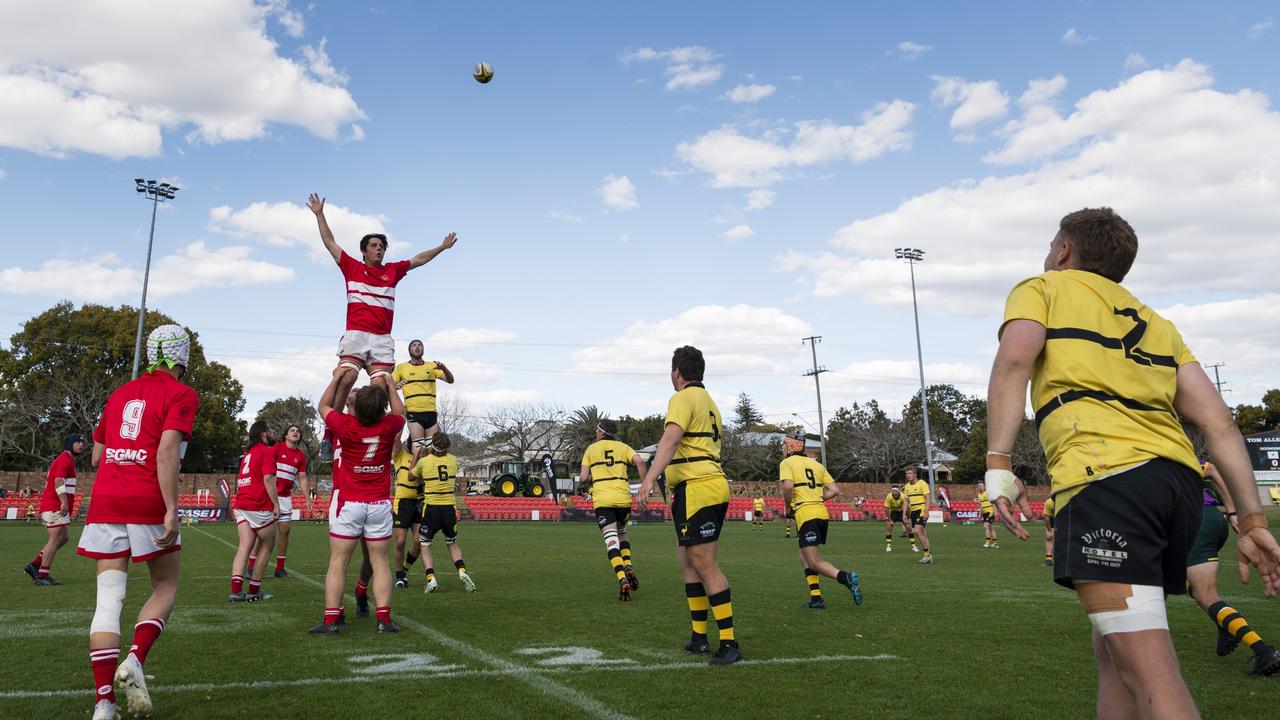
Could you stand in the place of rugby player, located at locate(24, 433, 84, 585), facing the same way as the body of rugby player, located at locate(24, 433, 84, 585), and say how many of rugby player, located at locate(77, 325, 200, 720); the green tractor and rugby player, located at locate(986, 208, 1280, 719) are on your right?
2

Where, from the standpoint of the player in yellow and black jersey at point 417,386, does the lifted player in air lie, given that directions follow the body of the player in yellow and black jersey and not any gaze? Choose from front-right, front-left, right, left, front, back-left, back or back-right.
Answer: front

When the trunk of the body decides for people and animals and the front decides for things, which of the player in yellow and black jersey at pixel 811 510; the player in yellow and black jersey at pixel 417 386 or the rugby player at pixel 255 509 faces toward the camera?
the player in yellow and black jersey at pixel 417 386

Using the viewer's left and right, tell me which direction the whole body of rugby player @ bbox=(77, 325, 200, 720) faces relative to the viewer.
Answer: facing away from the viewer and to the right of the viewer

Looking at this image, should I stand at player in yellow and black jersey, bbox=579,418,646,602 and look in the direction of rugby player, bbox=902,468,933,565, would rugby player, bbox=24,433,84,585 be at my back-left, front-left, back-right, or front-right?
back-left

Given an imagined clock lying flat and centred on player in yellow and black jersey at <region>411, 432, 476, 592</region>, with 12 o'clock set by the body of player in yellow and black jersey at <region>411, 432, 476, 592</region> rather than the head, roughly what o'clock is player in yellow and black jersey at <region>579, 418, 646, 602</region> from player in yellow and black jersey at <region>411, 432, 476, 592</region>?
player in yellow and black jersey at <region>579, 418, 646, 602</region> is roughly at 3 o'clock from player in yellow and black jersey at <region>411, 432, 476, 592</region>.

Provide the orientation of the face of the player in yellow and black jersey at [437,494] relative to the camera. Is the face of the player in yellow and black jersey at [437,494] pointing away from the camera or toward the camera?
away from the camera

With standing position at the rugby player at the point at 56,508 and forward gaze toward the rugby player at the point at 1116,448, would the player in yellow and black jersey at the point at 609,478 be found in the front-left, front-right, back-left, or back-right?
front-left

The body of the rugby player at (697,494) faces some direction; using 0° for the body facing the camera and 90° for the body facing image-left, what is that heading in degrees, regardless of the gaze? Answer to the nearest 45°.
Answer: approximately 135°

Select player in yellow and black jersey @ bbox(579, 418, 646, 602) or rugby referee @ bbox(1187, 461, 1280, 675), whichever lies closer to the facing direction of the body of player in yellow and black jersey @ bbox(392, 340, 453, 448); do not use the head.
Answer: the rugby referee

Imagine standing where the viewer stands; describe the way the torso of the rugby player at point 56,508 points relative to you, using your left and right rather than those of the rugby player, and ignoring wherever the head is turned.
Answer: facing to the right of the viewer

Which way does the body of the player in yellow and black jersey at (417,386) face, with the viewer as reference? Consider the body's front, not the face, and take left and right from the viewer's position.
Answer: facing the viewer

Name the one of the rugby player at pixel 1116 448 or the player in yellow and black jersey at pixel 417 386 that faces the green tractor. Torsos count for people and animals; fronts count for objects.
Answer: the rugby player

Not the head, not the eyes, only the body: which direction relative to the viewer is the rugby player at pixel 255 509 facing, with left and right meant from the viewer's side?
facing away from the viewer and to the right of the viewer

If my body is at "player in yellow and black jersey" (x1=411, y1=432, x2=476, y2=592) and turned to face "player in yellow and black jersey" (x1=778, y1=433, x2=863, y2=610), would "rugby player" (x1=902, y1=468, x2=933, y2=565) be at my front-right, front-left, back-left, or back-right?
front-left

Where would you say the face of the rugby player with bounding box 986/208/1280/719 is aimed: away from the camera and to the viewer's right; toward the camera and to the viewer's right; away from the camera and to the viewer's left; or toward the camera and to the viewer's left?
away from the camera and to the viewer's left

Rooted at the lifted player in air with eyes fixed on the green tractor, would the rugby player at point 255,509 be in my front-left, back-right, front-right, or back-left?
front-left

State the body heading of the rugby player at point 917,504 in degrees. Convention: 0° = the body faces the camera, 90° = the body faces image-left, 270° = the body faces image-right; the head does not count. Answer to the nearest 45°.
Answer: approximately 45°

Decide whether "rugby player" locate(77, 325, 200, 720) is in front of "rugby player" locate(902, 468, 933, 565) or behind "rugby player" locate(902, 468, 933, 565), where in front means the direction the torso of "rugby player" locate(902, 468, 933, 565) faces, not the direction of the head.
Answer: in front

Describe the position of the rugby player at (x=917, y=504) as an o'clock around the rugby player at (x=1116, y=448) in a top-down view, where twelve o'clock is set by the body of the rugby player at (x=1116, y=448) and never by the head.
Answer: the rugby player at (x=917, y=504) is roughly at 1 o'clock from the rugby player at (x=1116, y=448).

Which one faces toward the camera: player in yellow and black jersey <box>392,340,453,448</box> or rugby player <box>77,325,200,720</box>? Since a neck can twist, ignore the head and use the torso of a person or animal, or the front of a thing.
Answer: the player in yellow and black jersey

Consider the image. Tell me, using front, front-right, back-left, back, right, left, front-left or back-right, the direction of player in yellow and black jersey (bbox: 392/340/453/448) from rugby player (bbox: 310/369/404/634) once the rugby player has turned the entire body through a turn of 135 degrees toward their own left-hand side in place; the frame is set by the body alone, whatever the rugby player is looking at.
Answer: back-right

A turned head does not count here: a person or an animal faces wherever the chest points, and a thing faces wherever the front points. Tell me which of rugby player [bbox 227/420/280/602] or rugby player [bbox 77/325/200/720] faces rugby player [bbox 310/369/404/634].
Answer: rugby player [bbox 77/325/200/720]
